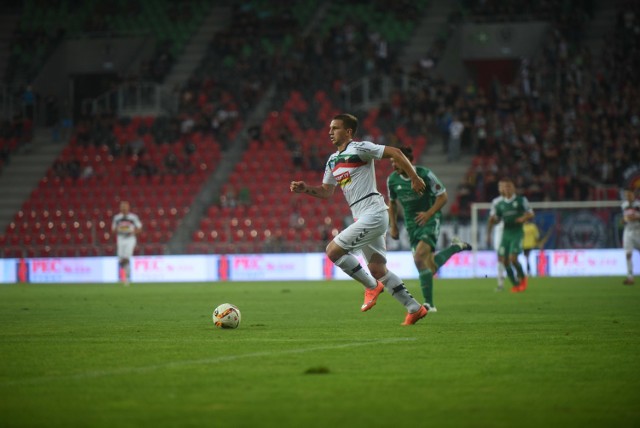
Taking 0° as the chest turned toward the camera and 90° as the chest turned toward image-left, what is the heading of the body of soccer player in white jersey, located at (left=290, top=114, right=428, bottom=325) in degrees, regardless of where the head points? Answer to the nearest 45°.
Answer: approximately 45°

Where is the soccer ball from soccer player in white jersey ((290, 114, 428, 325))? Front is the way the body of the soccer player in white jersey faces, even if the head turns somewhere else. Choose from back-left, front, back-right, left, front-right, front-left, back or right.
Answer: front-right

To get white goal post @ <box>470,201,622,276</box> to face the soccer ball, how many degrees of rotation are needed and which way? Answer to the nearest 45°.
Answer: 0° — it already faces it

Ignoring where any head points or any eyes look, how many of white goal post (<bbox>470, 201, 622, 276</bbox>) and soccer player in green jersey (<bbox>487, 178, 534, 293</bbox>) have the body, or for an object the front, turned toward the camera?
2

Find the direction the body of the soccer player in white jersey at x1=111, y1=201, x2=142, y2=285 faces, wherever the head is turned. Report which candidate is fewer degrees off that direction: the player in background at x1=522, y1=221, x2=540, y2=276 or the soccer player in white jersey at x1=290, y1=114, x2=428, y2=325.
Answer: the soccer player in white jersey

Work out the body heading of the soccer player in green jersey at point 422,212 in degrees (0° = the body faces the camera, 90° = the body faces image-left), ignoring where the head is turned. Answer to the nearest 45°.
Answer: approximately 45°
